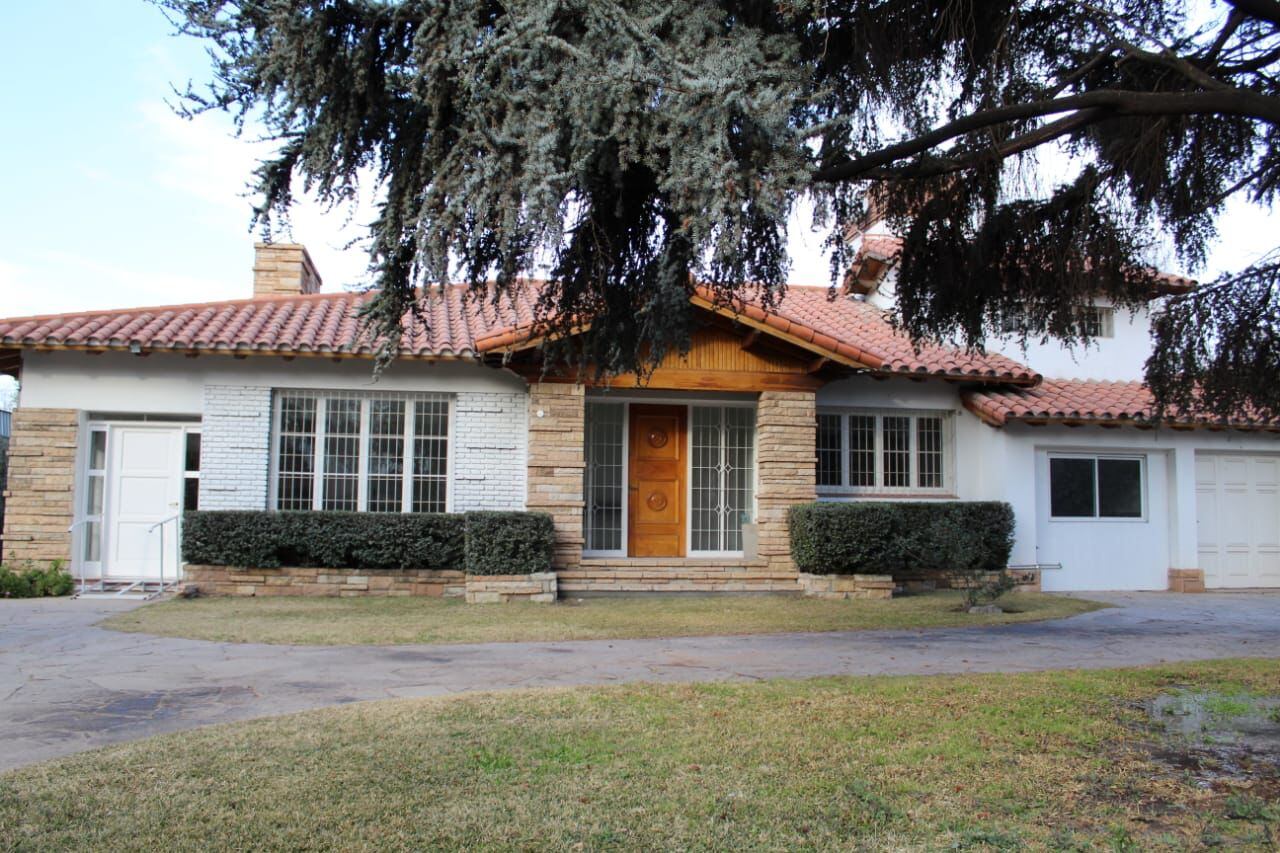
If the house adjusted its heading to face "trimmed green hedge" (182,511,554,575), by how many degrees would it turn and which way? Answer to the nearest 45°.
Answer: approximately 90° to its right

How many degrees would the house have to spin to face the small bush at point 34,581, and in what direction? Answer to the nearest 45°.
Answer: approximately 90° to its right

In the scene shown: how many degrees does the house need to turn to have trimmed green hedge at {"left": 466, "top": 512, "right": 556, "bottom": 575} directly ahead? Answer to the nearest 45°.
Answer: approximately 45° to its right

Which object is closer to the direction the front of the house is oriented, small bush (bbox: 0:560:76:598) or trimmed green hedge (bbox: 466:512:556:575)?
the trimmed green hedge

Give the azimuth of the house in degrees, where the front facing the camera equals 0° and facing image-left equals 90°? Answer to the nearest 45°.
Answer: approximately 0°
